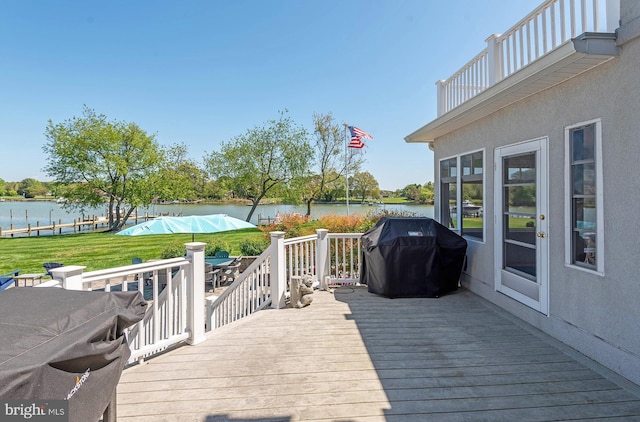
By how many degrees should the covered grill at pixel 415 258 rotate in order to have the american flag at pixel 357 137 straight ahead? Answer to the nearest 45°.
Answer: approximately 180°

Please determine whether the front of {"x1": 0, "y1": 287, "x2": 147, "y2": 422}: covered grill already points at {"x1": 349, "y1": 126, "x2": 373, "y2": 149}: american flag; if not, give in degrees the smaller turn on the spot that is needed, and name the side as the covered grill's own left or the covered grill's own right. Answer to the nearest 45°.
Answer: approximately 90° to the covered grill's own left

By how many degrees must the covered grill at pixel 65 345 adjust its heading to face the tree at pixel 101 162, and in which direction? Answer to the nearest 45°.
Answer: approximately 135° to its left

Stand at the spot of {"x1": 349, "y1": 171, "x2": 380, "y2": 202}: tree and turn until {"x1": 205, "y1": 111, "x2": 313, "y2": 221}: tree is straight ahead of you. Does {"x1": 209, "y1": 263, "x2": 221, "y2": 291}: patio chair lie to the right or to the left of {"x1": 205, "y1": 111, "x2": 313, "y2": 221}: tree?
left

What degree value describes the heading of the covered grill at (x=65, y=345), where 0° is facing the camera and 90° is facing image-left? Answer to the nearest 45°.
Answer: approximately 315°

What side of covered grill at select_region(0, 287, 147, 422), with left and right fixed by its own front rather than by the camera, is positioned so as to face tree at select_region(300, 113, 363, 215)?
left

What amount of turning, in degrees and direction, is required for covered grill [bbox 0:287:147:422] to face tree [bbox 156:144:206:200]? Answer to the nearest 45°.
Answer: approximately 135° to its left

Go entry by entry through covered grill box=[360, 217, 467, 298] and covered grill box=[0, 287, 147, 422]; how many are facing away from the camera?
0

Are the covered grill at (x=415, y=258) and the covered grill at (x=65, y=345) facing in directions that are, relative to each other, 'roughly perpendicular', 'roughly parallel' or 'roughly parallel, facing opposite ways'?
roughly perpendicular

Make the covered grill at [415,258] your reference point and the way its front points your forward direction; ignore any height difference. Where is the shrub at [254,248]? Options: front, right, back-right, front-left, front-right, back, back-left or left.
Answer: back-right

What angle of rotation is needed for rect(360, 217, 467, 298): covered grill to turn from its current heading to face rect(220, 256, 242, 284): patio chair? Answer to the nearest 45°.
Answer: approximately 135° to its right

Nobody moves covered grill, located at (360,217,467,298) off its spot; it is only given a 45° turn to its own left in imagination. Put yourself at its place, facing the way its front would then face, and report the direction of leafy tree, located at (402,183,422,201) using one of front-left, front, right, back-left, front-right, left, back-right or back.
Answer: back-left
